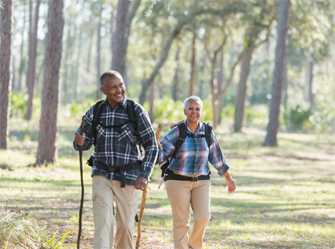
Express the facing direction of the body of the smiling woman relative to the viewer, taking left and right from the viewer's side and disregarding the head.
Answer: facing the viewer

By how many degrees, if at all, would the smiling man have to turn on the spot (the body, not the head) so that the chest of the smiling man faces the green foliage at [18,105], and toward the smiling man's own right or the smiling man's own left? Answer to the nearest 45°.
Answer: approximately 180°

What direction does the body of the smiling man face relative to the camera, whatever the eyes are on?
toward the camera

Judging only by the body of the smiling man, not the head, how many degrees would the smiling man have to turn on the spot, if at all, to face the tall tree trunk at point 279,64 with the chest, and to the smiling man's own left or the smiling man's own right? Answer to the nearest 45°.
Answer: approximately 180°

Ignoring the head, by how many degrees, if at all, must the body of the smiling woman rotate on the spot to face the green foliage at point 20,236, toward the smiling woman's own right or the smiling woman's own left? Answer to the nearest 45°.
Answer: approximately 90° to the smiling woman's own right

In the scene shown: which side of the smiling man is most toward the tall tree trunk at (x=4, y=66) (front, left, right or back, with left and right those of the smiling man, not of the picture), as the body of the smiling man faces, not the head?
back

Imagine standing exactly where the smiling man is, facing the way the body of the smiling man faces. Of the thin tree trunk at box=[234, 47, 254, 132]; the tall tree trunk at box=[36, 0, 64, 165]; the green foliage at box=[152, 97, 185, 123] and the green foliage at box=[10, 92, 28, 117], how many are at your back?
4

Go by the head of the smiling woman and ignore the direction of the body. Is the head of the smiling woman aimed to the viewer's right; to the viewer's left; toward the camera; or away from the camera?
toward the camera

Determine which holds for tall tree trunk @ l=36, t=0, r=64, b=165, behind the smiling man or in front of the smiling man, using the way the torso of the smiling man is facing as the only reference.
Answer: behind

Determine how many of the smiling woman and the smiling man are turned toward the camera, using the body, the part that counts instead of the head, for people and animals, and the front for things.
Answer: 2

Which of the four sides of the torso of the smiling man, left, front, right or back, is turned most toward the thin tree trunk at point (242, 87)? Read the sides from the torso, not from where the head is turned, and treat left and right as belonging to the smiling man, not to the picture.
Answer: back

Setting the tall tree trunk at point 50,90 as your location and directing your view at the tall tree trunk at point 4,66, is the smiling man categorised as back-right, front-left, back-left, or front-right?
back-left

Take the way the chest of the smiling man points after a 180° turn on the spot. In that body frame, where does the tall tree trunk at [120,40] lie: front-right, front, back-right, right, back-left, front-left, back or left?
front

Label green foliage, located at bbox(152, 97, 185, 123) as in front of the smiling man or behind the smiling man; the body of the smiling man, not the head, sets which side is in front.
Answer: behind

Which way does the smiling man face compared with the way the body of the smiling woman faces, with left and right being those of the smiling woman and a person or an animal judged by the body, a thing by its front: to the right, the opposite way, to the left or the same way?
the same way

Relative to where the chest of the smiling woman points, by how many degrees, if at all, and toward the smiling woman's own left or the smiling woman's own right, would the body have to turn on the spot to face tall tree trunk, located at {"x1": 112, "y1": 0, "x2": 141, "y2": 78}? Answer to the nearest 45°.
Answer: approximately 180°

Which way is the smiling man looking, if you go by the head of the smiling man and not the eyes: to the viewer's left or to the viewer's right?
to the viewer's right
